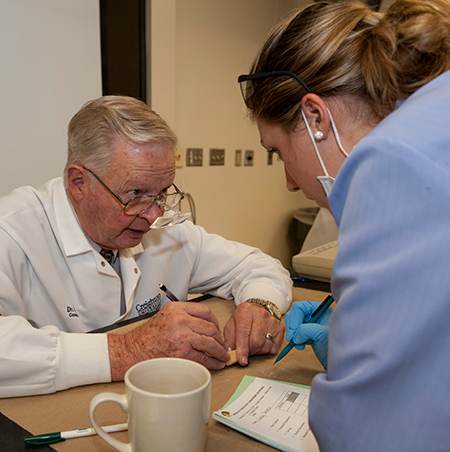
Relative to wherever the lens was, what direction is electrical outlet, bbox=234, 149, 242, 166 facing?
facing the viewer

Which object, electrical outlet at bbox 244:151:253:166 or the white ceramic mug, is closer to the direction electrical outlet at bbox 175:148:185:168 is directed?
the white ceramic mug

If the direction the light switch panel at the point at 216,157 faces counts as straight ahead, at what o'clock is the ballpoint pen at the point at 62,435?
The ballpoint pen is roughly at 12 o'clock from the light switch panel.

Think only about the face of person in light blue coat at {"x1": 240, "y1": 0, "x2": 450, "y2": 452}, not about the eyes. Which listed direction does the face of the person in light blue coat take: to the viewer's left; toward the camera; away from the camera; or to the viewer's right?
to the viewer's left

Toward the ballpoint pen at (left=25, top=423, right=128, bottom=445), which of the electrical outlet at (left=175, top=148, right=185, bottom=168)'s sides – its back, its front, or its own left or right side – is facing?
front

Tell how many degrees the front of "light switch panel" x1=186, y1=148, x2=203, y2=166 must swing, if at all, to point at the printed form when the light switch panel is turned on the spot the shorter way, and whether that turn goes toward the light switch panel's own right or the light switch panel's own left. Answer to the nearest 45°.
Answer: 0° — it already faces it

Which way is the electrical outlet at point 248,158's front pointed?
toward the camera

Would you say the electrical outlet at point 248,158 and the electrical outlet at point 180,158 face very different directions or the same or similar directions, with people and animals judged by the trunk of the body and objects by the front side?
same or similar directions

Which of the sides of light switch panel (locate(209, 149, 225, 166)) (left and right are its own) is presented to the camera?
front

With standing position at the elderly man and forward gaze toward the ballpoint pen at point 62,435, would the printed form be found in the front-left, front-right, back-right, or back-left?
front-left

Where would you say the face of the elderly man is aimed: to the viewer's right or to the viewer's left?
to the viewer's right

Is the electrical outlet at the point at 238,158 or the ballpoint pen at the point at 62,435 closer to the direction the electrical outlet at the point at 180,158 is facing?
the ballpoint pen

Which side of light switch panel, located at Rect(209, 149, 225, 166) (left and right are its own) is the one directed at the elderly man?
front
